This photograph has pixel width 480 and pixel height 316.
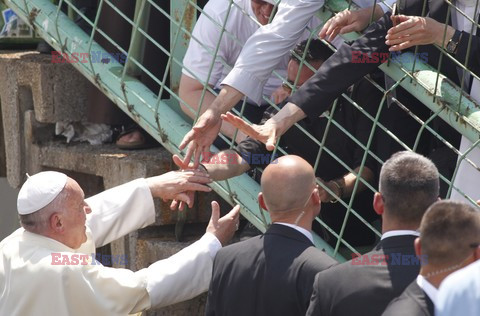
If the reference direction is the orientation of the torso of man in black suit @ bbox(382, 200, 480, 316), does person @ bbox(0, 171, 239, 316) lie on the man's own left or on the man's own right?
on the man's own left

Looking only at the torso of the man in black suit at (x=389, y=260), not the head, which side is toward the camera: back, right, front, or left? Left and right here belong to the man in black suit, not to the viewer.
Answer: back

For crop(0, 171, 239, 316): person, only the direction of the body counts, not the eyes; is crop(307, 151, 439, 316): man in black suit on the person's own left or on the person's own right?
on the person's own right

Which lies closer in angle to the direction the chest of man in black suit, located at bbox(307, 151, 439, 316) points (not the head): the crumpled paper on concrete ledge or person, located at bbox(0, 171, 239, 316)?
the crumpled paper on concrete ledge

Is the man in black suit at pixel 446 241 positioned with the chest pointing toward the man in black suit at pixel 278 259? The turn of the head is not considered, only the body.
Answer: no

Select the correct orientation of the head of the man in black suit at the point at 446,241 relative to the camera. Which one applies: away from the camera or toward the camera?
away from the camera

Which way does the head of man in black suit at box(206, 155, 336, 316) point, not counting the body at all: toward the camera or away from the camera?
away from the camera

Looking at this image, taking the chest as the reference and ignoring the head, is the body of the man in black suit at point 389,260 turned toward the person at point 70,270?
no

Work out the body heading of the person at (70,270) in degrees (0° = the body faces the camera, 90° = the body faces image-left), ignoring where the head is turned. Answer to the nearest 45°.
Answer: approximately 225°

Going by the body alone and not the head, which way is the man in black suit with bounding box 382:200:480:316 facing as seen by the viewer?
away from the camera
